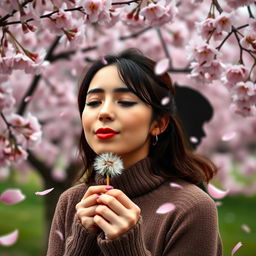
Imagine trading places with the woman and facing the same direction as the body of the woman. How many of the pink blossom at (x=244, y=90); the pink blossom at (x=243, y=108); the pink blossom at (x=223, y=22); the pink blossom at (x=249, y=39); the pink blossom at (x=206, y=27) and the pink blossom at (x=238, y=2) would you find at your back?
6

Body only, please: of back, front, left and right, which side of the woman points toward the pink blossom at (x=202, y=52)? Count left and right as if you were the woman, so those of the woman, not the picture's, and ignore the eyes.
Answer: back

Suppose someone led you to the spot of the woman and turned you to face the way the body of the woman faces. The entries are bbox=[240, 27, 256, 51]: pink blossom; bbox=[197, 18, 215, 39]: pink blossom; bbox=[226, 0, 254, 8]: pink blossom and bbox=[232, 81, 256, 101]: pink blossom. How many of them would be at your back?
4

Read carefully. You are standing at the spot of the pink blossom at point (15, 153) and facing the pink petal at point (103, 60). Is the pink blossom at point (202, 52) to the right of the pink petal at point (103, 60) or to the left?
left

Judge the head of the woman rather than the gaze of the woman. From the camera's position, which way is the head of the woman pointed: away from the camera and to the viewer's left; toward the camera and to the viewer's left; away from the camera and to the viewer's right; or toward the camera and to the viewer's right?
toward the camera and to the viewer's left

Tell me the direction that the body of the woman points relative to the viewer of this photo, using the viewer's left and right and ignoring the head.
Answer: facing the viewer and to the left of the viewer

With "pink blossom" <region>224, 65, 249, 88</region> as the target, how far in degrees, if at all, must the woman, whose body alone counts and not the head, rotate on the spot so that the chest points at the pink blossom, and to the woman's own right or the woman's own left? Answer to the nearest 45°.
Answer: approximately 180°

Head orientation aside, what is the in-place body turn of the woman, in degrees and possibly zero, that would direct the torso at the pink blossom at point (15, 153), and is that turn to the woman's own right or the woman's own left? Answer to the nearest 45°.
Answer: approximately 90° to the woman's own right

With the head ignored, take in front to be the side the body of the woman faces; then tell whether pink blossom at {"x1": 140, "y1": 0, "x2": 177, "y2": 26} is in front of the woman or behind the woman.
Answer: behind

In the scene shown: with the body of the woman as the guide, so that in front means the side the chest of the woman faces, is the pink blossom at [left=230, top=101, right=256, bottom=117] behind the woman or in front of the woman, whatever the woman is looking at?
behind

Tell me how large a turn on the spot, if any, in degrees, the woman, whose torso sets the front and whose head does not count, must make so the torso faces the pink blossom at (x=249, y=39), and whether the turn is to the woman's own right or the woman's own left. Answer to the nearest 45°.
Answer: approximately 180°

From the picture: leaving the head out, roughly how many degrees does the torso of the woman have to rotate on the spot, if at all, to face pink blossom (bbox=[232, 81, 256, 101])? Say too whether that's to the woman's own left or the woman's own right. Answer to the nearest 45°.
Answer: approximately 180°

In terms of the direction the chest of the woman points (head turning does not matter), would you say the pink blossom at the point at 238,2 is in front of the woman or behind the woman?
behind

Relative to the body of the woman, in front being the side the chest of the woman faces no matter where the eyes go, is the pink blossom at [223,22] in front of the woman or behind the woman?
behind
